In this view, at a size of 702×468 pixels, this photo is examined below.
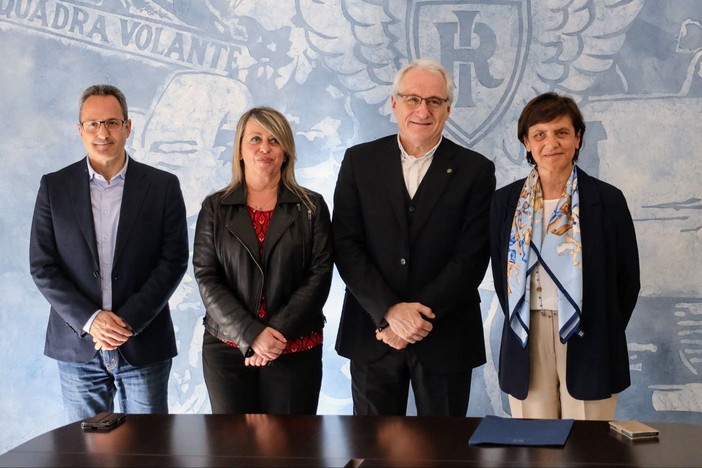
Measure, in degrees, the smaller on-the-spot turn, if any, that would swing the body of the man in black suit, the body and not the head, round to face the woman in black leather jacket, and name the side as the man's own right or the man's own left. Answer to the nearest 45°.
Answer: approximately 90° to the man's own right

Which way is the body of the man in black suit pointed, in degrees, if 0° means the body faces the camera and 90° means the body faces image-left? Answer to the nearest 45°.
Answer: approximately 0°

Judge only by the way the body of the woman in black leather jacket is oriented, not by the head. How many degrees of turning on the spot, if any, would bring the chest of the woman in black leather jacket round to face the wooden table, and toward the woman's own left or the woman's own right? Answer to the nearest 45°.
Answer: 0° — they already face it

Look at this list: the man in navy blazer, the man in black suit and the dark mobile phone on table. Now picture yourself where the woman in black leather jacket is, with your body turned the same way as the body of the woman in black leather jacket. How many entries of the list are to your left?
1

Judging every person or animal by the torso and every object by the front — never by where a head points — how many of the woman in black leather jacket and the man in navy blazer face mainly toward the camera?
2

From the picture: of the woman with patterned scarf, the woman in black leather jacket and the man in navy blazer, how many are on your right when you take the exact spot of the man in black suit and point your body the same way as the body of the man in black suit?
2

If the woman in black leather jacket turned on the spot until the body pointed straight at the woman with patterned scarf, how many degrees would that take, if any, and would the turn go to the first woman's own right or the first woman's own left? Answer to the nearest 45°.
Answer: approximately 90° to the first woman's own left

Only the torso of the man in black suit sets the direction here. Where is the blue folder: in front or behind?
in front

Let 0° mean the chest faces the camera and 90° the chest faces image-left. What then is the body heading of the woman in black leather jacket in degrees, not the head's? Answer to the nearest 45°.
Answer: approximately 0°

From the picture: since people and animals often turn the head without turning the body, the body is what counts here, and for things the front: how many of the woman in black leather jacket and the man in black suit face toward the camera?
2
